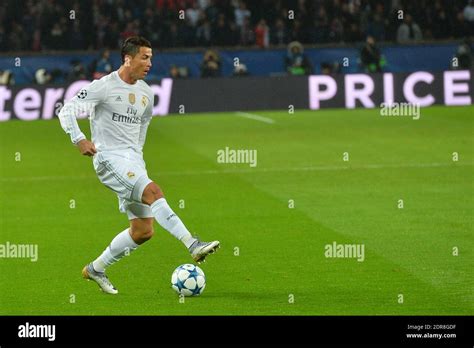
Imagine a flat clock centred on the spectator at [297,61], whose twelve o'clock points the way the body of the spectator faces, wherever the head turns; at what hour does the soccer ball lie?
The soccer ball is roughly at 12 o'clock from the spectator.

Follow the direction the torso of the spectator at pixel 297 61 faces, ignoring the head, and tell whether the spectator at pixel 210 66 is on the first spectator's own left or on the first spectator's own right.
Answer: on the first spectator's own right

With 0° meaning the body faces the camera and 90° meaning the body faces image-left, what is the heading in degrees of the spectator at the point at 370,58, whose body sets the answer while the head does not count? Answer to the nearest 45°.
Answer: approximately 0°

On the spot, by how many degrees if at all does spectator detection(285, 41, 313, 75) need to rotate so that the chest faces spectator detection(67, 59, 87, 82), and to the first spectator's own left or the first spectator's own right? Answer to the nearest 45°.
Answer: approximately 90° to the first spectator's own right

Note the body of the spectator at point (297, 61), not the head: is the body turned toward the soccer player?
yes

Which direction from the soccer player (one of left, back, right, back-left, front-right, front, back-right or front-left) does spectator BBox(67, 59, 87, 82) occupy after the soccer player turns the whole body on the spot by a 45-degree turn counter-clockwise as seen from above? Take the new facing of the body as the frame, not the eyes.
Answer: left

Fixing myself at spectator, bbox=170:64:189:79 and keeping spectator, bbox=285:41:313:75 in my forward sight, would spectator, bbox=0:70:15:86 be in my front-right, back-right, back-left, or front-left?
back-right

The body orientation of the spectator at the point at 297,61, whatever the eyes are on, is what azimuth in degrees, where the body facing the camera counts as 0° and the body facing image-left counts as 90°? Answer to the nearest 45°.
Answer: approximately 0°

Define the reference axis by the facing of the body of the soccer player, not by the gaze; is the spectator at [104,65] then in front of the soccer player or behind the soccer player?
behind

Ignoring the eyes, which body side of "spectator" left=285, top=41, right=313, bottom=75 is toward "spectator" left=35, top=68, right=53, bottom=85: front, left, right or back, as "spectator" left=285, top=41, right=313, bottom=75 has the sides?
right

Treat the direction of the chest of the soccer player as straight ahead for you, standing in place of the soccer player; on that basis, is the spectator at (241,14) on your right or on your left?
on your left

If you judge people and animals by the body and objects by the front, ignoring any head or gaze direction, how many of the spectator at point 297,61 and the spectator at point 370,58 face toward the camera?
2

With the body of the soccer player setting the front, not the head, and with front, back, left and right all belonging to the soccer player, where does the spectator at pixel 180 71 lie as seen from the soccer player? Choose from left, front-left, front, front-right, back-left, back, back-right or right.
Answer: back-left
